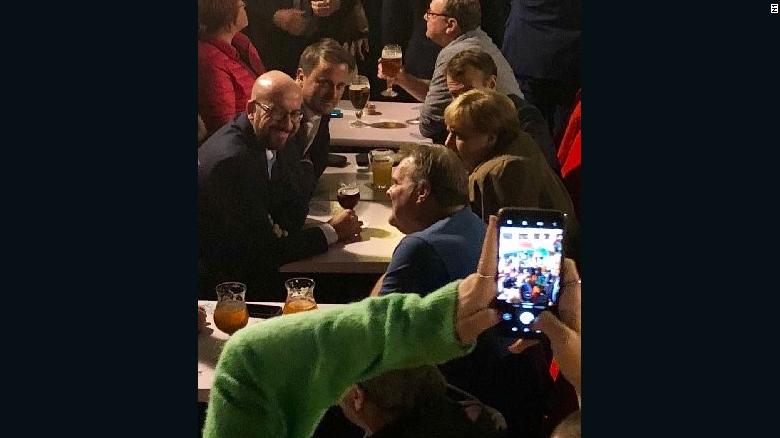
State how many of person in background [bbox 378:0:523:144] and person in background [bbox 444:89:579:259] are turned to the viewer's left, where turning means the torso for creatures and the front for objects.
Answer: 2

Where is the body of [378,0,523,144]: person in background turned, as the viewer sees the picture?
to the viewer's left

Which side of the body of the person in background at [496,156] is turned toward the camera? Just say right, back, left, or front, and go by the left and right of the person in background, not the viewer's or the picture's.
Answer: left

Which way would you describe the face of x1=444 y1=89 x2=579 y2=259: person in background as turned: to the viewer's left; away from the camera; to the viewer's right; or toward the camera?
to the viewer's left

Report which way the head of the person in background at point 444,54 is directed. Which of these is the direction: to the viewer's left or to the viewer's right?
to the viewer's left

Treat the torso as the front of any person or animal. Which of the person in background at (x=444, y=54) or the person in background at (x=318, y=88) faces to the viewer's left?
the person in background at (x=444, y=54)

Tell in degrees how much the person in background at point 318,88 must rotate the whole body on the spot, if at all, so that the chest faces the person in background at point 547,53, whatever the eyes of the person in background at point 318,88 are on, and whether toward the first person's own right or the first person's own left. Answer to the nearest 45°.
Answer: approximately 45° to the first person's own left
